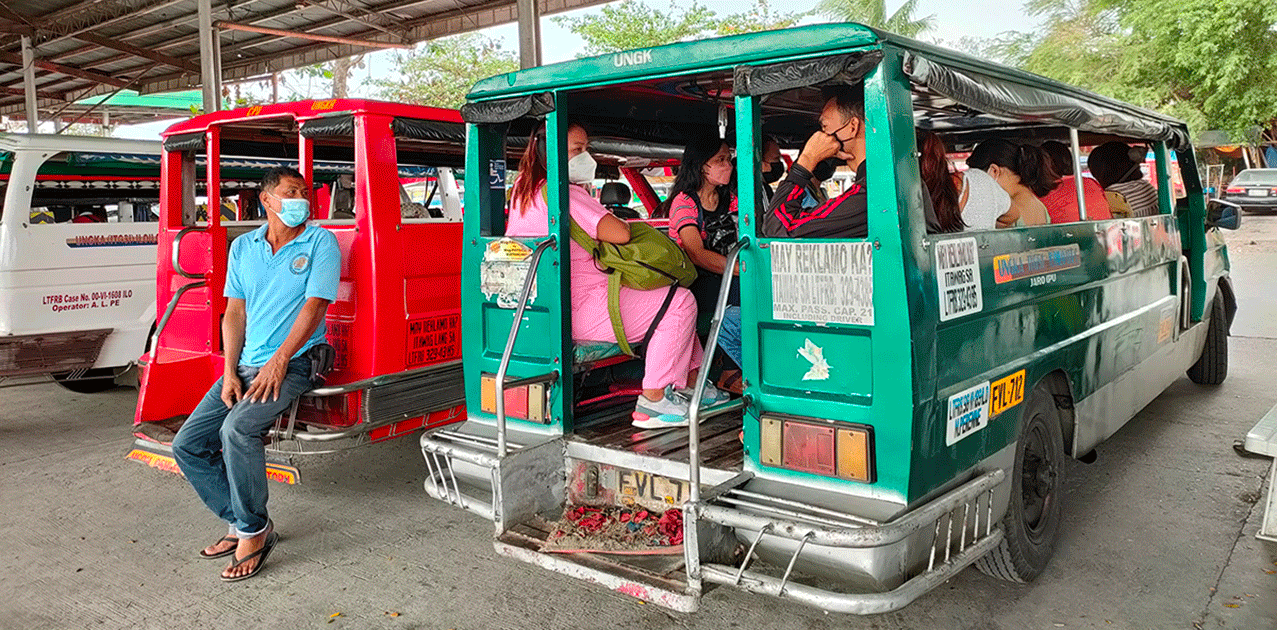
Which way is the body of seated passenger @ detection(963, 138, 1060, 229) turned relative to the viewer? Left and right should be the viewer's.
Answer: facing away from the viewer and to the left of the viewer

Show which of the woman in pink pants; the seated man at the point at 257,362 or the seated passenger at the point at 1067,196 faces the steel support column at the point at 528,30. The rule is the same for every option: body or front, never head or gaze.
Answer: the seated passenger

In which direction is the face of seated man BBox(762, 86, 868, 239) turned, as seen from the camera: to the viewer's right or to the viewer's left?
to the viewer's left

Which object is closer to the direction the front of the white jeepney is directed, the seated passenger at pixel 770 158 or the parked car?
the parked car

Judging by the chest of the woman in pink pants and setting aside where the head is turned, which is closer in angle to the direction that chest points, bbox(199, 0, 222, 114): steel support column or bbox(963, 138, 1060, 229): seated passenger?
the seated passenger

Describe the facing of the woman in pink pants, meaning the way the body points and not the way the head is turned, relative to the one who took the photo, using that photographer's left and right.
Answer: facing to the right of the viewer

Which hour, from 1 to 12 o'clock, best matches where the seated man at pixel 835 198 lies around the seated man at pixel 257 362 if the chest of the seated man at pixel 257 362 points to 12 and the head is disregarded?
the seated man at pixel 835 198 is roughly at 9 o'clock from the seated man at pixel 257 362.

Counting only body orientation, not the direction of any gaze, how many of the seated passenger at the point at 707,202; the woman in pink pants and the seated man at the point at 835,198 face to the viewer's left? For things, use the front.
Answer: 1

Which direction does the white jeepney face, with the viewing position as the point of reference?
facing away from the viewer and to the right of the viewer

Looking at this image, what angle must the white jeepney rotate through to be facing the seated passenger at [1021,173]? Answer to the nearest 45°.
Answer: approximately 90° to its right

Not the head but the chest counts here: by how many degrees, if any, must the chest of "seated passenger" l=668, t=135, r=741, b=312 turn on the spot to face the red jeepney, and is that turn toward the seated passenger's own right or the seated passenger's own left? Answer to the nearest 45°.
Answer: approximately 135° to the seated passenger's own right

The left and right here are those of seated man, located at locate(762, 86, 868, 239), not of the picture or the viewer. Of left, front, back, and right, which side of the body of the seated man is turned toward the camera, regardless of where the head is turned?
left

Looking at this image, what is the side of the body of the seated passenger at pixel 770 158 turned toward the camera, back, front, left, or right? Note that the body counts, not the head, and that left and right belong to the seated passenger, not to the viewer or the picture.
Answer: left

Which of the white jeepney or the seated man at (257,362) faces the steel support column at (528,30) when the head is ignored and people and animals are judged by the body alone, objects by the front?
the white jeepney

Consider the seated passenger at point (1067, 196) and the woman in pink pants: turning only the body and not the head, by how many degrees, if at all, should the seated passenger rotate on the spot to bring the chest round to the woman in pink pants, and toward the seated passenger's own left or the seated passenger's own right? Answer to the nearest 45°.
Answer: approximately 90° to the seated passenger's own left

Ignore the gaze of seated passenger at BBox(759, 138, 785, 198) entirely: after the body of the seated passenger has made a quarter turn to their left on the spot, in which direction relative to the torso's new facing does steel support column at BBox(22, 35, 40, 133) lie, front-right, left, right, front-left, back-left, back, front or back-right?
back-right
